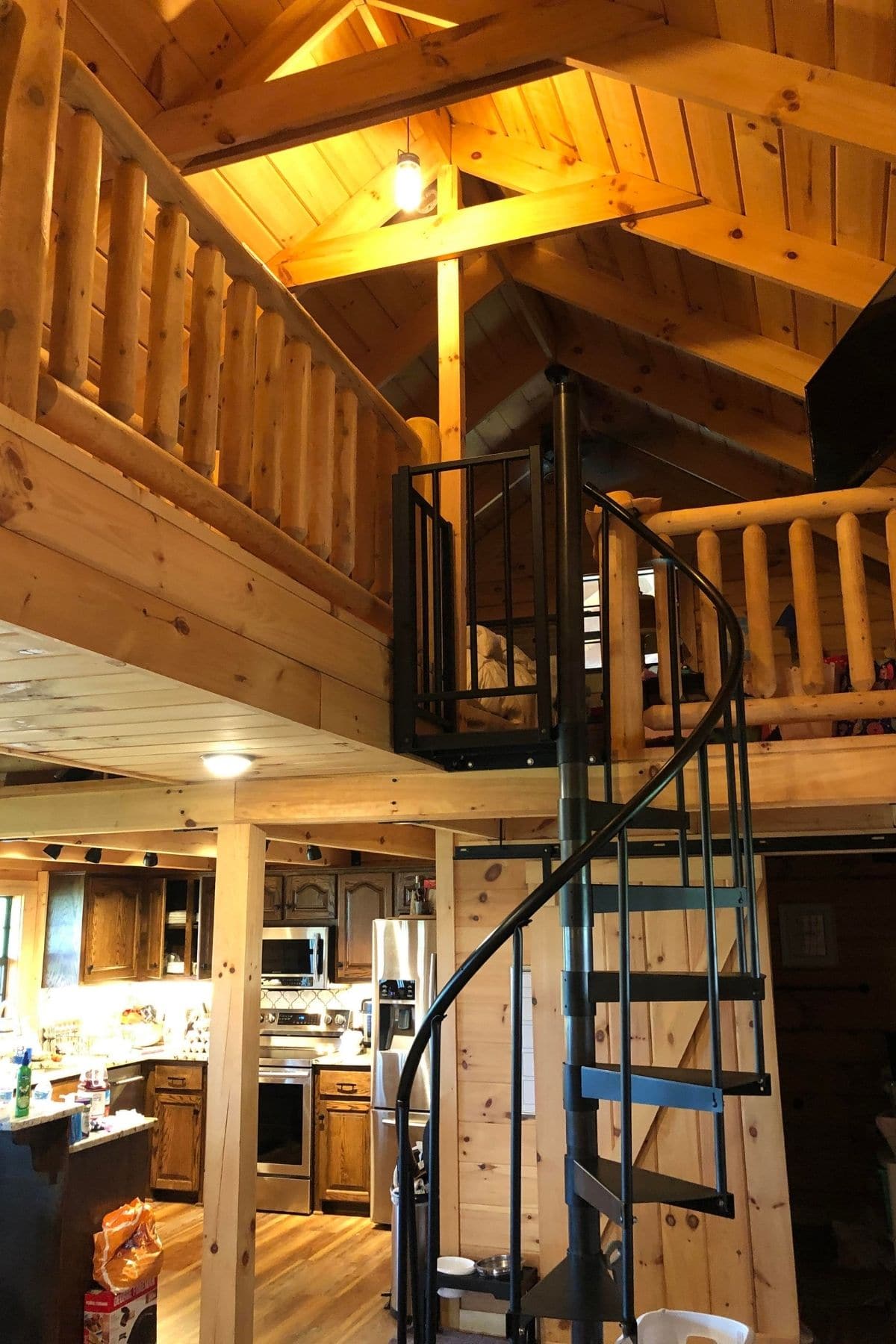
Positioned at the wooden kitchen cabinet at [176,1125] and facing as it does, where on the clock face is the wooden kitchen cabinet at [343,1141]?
the wooden kitchen cabinet at [343,1141] is roughly at 10 o'clock from the wooden kitchen cabinet at [176,1125].

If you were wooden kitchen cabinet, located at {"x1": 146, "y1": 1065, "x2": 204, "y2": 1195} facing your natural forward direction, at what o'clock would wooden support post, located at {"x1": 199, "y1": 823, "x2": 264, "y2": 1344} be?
The wooden support post is roughly at 12 o'clock from the wooden kitchen cabinet.
